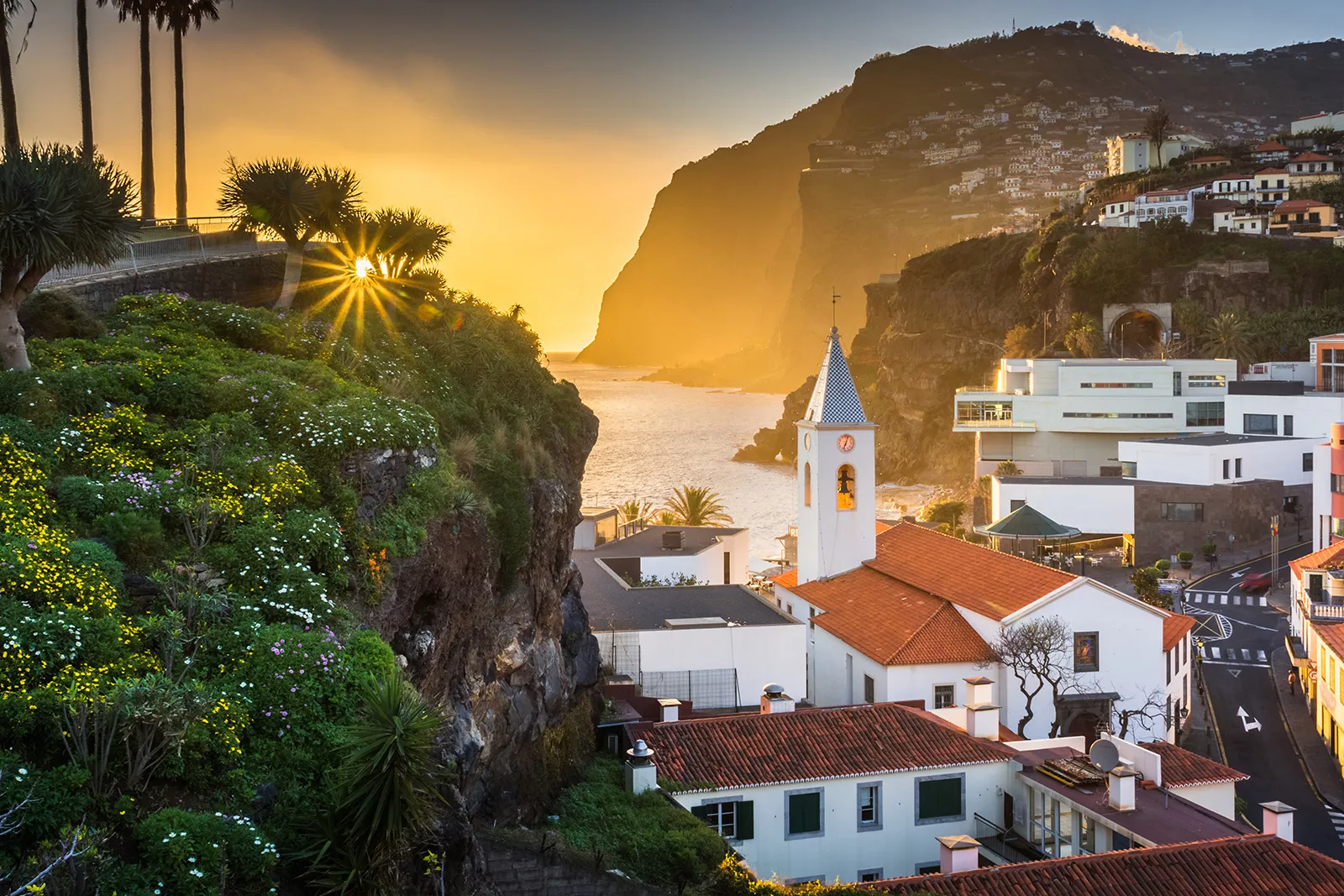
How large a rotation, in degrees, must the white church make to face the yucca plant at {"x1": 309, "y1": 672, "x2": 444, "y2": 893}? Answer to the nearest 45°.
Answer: approximately 45° to its right

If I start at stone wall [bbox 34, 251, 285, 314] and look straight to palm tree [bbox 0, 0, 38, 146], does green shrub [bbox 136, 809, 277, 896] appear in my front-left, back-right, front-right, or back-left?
back-left

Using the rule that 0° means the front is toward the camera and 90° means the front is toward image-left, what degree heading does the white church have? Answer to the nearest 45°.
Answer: approximately 315°

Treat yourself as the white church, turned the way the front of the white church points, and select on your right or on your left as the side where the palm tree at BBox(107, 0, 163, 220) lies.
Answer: on your right

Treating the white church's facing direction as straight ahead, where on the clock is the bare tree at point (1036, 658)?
The bare tree is roughly at 12 o'clock from the white church.

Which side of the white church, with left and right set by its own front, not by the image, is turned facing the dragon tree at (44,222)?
right

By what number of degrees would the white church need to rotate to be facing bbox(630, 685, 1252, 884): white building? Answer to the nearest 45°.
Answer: approximately 45° to its right

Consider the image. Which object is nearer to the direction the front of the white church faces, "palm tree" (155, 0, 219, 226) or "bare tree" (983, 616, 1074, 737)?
the bare tree

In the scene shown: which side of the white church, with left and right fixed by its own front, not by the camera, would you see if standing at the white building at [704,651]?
right

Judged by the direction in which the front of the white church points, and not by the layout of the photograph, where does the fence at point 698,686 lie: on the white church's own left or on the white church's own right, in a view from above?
on the white church's own right
